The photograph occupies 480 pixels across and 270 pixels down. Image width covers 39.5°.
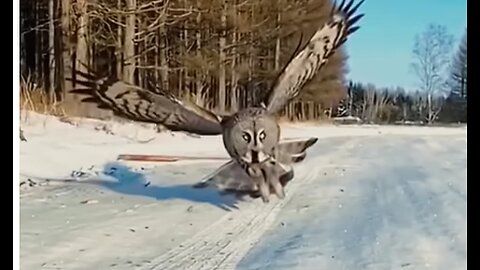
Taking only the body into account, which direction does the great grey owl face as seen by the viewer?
toward the camera

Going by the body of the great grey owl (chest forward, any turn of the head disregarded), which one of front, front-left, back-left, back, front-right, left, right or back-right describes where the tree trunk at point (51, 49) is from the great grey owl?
right
